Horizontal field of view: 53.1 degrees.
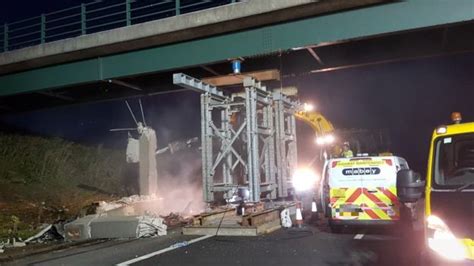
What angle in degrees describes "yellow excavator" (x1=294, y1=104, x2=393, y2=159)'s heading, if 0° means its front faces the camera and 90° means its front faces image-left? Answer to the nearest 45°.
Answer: approximately 45°

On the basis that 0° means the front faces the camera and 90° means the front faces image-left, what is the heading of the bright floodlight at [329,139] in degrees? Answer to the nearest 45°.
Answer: approximately 0°

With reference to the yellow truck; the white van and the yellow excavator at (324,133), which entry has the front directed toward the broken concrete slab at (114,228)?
the yellow excavator

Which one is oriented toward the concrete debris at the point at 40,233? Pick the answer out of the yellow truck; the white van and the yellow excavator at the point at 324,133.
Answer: the yellow excavator

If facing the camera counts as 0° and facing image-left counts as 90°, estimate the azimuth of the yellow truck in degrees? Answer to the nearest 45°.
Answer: approximately 0°

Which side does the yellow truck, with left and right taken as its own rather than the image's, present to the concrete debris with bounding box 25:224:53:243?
right

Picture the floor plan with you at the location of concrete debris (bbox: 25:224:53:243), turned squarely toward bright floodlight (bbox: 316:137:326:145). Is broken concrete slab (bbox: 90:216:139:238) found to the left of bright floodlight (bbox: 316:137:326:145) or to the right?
right

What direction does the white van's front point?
away from the camera

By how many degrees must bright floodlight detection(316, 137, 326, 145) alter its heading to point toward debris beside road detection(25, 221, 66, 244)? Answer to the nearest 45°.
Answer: approximately 45° to its right

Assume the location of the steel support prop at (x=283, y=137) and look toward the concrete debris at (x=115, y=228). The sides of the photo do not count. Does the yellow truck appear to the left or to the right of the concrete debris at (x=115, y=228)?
left

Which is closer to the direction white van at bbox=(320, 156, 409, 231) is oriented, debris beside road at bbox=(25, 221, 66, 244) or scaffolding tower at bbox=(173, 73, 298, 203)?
the scaffolding tower

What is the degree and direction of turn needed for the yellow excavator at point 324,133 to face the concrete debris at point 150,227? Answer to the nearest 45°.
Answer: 0° — it already faces it

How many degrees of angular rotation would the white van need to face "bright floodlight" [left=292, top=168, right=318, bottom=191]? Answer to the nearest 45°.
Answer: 0° — it already faces it
